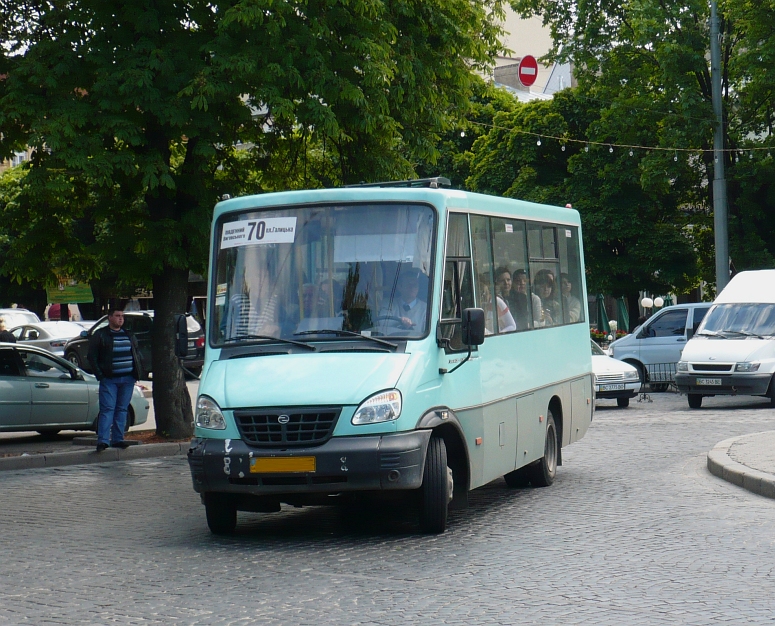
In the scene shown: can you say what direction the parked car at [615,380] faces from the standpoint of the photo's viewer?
facing the viewer and to the right of the viewer

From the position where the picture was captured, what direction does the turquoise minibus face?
facing the viewer and to the left of the viewer

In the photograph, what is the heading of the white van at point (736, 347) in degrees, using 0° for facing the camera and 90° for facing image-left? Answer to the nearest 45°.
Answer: approximately 45°

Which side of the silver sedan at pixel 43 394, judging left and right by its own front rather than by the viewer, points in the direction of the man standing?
right

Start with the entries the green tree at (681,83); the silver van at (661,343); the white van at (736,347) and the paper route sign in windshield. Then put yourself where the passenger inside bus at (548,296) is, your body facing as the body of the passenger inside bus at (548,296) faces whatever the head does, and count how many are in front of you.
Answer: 1

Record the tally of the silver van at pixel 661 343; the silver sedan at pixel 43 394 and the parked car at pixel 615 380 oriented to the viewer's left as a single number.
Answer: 1

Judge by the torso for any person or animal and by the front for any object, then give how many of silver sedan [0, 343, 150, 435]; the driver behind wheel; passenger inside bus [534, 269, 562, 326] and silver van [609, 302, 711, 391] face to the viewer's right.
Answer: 1

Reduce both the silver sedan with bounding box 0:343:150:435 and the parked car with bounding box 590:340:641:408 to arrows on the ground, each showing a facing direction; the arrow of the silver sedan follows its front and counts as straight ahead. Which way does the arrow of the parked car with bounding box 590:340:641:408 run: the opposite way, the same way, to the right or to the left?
to the right

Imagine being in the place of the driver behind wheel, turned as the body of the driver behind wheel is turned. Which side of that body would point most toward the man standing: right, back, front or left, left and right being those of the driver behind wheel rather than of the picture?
right

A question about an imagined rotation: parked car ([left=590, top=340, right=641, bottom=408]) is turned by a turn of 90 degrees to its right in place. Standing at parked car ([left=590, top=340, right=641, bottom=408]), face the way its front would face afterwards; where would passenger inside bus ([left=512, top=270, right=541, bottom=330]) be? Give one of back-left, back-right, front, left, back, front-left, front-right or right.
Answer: front-left

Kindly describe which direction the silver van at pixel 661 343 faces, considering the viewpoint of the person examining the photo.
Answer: facing to the left of the viewer
